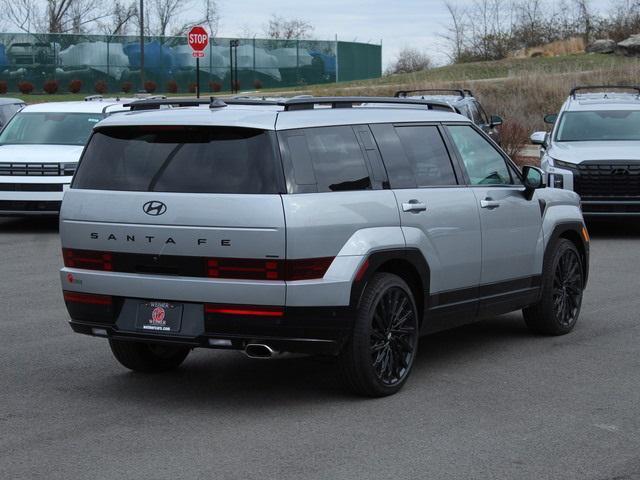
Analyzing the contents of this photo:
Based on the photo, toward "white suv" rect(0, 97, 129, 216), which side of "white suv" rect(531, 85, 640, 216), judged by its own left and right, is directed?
right

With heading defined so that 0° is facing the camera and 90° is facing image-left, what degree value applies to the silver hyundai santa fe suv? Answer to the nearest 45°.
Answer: approximately 225°

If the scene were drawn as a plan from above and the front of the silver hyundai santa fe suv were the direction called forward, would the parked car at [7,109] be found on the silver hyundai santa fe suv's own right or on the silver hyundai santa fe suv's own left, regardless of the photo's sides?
on the silver hyundai santa fe suv's own left

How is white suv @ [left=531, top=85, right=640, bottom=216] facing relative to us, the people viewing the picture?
facing the viewer

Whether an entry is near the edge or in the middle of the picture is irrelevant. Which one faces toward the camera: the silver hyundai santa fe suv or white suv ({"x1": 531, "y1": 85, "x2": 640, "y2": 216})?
the white suv

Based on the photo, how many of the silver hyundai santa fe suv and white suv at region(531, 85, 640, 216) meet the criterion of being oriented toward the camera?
1

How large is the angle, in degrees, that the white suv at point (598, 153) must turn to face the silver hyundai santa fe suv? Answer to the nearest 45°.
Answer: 0° — it already faces it

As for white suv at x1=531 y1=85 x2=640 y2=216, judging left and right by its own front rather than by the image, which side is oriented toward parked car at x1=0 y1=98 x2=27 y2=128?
right
